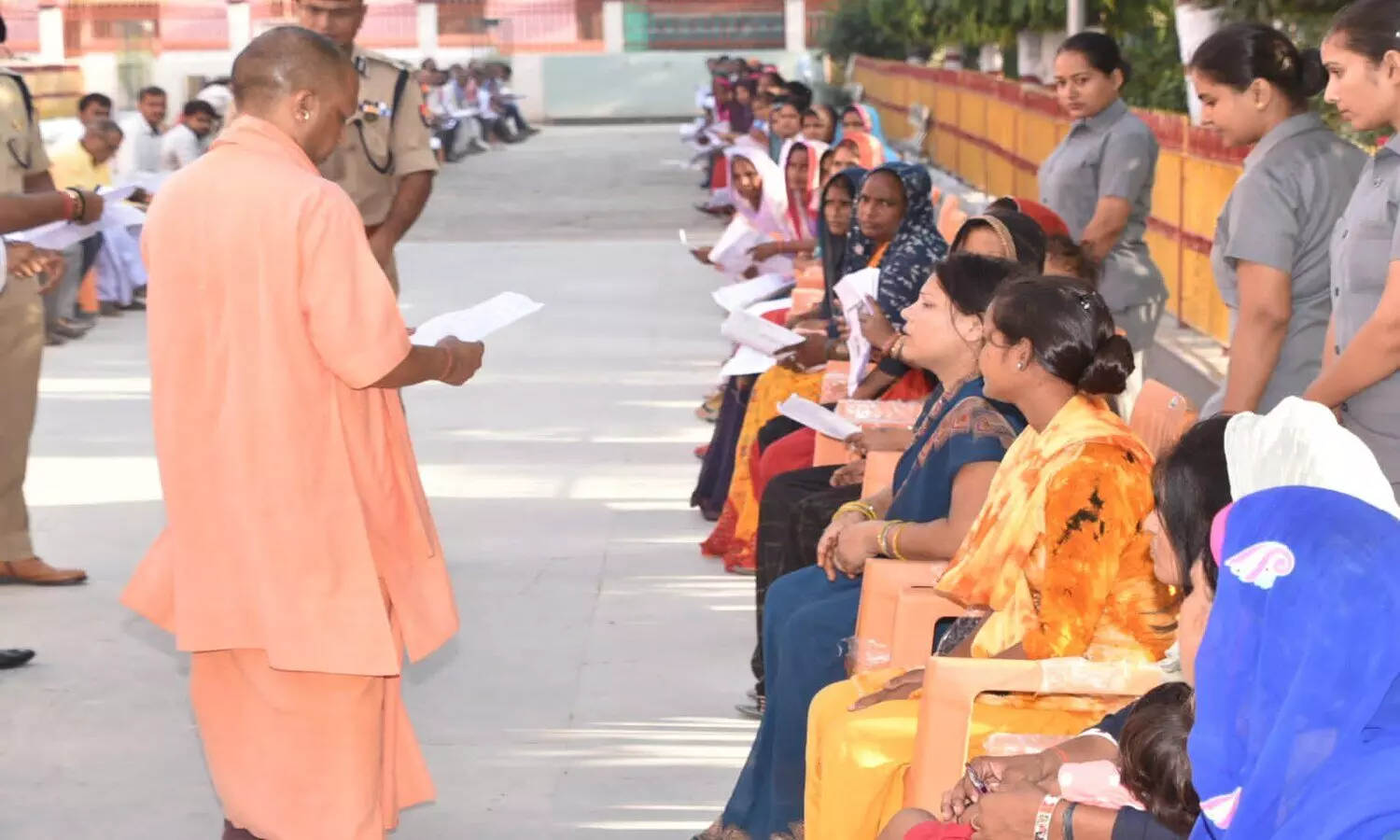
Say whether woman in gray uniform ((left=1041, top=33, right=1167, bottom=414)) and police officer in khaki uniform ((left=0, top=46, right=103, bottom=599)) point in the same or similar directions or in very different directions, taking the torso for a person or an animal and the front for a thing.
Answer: very different directions

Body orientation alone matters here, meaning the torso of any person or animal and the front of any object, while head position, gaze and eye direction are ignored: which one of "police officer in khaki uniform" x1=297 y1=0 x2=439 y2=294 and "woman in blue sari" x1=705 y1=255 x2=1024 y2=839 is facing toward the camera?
the police officer in khaki uniform

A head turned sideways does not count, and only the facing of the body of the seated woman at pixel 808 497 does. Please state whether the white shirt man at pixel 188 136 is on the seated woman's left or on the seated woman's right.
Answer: on the seated woman's right

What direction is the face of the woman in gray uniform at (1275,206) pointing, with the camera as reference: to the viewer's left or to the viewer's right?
to the viewer's left

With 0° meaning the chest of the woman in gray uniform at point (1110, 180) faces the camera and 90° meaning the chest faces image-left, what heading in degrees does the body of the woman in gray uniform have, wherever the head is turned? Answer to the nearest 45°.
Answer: approximately 45°

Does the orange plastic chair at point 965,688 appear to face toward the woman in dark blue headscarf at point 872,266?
no

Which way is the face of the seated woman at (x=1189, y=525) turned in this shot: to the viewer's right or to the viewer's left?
to the viewer's left

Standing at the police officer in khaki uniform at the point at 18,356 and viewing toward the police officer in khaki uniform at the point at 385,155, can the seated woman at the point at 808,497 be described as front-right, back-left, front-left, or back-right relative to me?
front-right

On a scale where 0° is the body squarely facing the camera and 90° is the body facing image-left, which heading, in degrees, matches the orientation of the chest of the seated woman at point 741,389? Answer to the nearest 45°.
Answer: approximately 45°

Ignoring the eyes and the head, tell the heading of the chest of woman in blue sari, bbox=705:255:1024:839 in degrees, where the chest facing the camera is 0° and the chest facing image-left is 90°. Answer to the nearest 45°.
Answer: approximately 90°

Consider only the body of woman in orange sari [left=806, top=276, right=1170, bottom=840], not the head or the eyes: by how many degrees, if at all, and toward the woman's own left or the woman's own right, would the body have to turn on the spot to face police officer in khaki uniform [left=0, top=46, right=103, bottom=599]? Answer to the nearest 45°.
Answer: approximately 45° to the woman's own right

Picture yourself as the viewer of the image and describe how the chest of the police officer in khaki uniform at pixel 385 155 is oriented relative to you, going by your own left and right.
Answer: facing the viewer

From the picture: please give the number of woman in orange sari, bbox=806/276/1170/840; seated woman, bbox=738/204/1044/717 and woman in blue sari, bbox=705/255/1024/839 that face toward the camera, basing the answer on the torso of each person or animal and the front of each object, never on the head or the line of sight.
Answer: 0

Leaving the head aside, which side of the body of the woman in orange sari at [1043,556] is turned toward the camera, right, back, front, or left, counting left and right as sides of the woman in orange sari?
left

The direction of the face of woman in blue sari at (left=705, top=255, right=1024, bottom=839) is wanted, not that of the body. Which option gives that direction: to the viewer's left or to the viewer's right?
to the viewer's left

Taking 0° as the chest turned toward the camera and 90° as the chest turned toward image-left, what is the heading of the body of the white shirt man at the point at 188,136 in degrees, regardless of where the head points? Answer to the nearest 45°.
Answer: approximately 315°

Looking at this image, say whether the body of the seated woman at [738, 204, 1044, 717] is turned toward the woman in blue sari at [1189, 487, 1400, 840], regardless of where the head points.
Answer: no

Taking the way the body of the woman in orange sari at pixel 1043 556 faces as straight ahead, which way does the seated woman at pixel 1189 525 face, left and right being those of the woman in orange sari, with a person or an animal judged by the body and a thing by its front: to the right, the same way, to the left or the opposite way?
the same way
